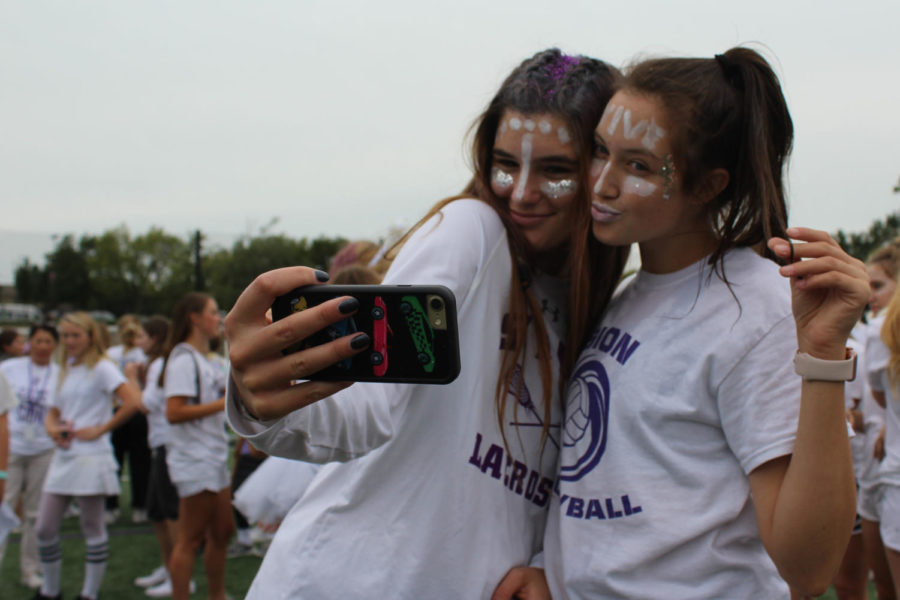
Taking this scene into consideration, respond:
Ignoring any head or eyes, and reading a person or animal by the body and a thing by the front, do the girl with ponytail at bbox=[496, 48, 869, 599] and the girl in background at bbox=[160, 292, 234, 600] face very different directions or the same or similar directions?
very different directions

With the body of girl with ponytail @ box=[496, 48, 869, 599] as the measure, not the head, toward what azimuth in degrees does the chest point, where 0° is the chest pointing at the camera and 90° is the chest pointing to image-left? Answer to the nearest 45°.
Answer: approximately 45°

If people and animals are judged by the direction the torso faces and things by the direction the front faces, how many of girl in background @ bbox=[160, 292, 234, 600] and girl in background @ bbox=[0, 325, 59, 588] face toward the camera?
1

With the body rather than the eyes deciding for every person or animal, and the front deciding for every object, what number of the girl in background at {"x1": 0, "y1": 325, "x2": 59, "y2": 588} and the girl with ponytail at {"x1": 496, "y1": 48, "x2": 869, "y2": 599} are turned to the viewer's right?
0

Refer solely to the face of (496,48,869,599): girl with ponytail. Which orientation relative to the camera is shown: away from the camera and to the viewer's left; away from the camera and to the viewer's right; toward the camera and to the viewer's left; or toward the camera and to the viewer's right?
toward the camera and to the viewer's left
